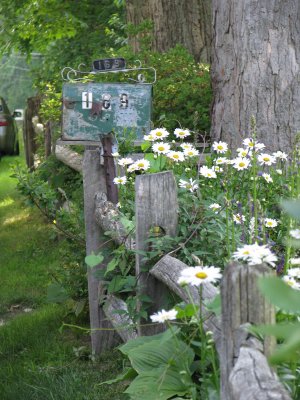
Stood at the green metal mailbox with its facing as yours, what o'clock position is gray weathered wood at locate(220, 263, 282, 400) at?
The gray weathered wood is roughly at 9 o'clock from the green metal mailbox.

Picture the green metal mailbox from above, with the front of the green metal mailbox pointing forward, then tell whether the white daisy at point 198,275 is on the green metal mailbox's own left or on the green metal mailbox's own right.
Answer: on the green metal mailbox's own left
